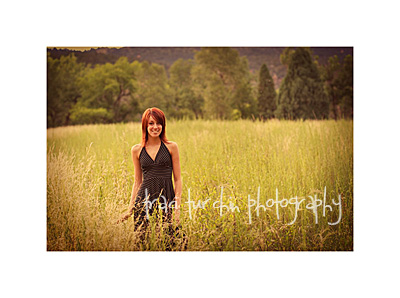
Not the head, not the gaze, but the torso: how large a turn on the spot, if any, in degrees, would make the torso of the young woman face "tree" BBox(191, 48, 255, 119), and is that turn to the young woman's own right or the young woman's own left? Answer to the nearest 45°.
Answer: approximately 135° to the young woman's own left

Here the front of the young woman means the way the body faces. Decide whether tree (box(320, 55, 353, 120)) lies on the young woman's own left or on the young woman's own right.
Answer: on the young woman's own left

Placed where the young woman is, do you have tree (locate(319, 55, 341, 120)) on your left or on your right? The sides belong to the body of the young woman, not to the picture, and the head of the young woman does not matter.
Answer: on your left

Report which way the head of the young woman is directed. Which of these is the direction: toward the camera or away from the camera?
toward the camera

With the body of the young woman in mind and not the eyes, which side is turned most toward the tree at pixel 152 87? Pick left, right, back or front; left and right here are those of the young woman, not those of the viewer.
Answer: back

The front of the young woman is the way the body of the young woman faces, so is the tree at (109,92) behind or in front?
behind

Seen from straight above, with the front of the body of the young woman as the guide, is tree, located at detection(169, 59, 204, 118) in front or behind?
behind

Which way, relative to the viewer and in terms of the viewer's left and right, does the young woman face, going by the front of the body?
facing the viewer
